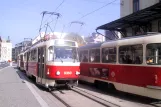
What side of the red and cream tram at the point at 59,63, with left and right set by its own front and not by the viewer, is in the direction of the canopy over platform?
left

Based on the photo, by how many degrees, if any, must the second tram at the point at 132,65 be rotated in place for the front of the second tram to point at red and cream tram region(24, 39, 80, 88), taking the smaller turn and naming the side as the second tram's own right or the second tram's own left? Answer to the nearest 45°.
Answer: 0° — it already faces it

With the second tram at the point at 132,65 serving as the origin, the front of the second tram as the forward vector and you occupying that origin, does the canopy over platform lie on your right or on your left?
on your right

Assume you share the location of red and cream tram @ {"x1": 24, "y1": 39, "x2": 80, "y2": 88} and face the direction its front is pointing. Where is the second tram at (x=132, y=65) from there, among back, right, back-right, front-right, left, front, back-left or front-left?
front

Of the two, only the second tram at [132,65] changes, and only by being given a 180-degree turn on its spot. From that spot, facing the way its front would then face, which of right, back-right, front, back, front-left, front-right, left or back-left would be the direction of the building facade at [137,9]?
back-left

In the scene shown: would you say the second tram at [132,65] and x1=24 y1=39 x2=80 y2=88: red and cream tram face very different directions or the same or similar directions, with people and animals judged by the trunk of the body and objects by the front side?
very different directions

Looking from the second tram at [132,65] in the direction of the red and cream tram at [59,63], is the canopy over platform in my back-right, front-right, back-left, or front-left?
front-right

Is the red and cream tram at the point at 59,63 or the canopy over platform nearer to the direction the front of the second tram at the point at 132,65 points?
the red and cream tram

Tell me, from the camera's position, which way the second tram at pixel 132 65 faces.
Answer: facing away from the viewer and to the left of the viewer

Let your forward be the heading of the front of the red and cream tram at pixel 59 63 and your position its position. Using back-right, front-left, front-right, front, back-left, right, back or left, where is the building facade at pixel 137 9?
left
